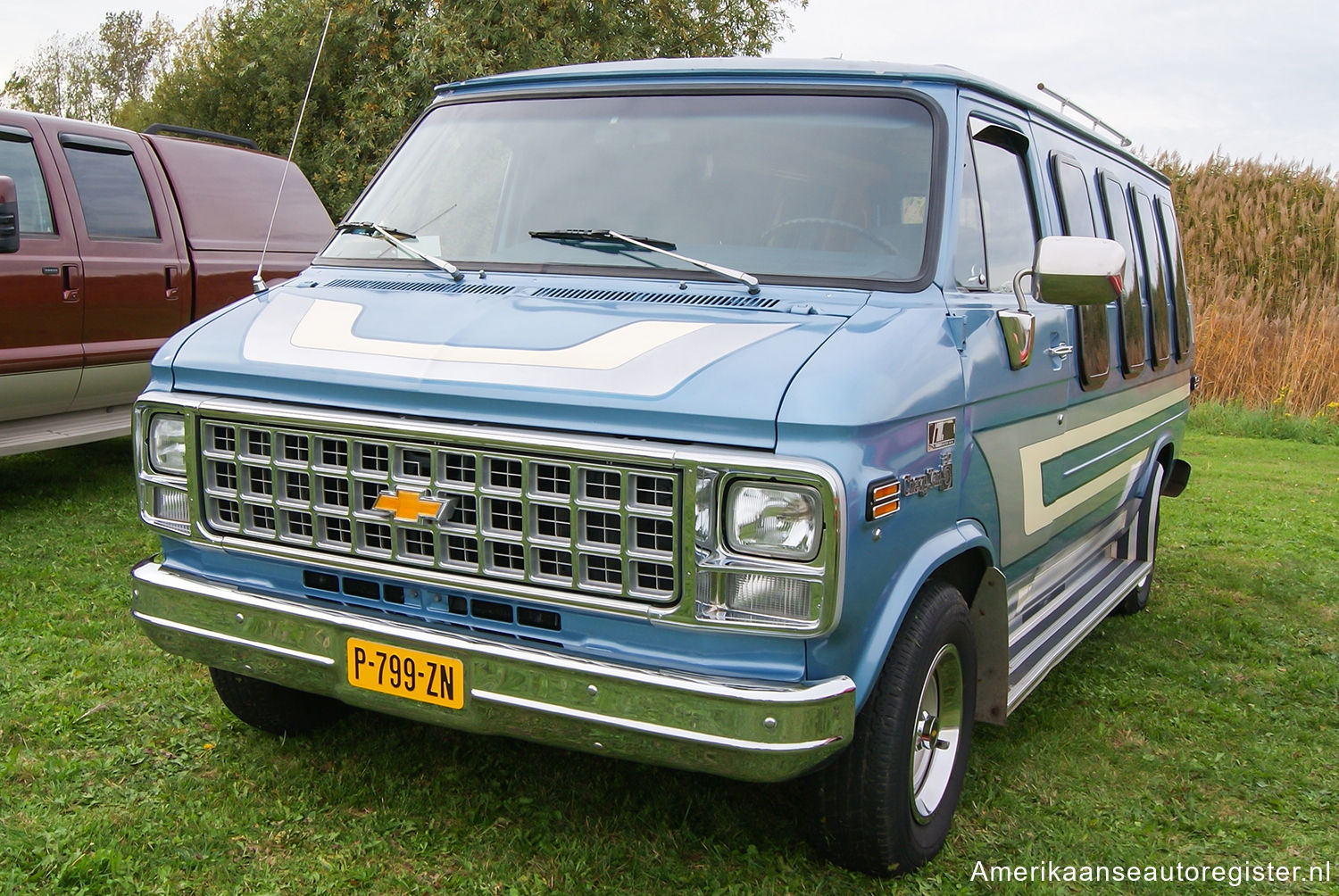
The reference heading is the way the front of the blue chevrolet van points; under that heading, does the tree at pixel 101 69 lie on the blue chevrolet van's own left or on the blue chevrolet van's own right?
on the blue chevrolet van's own right

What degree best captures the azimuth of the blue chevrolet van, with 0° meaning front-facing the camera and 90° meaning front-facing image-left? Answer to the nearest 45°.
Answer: approximately 45°
